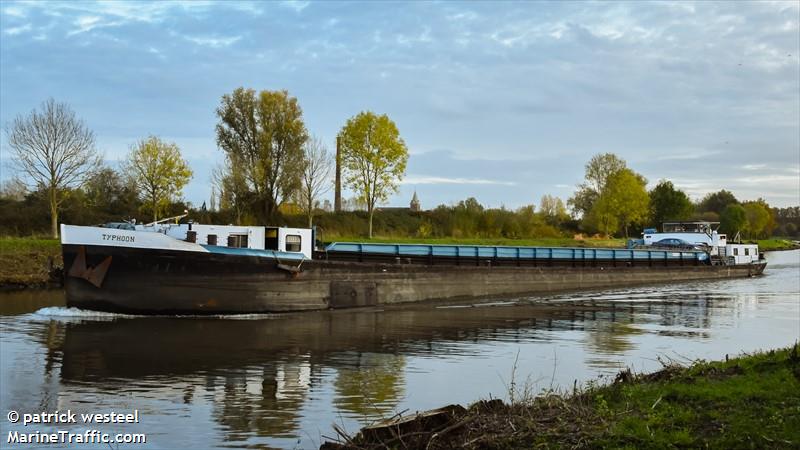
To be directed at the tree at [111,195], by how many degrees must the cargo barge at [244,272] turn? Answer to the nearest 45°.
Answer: approximately 90° to its right

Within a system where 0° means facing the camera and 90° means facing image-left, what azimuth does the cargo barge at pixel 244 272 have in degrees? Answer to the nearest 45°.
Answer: approximately 45°

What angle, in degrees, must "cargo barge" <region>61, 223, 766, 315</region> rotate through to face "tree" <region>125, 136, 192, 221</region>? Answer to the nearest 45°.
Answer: approximately 90° to its right

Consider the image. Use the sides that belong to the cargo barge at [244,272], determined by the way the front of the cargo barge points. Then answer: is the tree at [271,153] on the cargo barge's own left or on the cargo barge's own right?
on the cargo barge's own right
